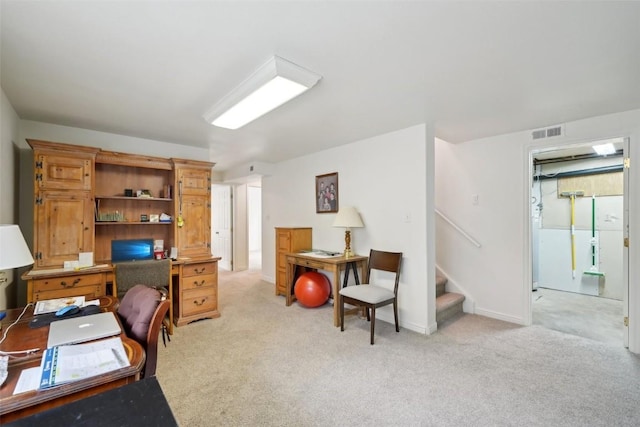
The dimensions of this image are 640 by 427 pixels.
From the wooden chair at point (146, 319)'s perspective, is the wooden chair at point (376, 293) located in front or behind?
behind

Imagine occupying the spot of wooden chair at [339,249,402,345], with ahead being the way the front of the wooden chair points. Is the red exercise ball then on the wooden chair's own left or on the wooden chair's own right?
on the wooden chair's own right

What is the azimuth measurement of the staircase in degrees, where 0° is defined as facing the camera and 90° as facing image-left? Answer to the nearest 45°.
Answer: approximately 315°

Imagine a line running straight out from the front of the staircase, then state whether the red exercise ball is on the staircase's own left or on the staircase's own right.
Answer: on the staircase's own right
